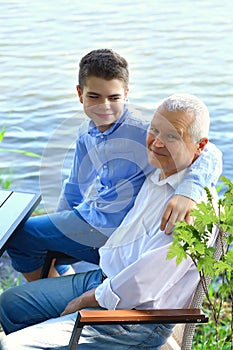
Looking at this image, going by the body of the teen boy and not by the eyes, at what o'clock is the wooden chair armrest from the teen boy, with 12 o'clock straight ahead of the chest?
The wooden chair armrest is roughly at 10 o'clock from the teen boy.

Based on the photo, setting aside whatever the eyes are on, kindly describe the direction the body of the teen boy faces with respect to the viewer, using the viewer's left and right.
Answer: facing the viewer and to the left of the viewer

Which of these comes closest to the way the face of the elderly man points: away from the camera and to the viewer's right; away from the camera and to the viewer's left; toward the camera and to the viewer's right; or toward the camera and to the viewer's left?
toward the camera and to the viewer's left
